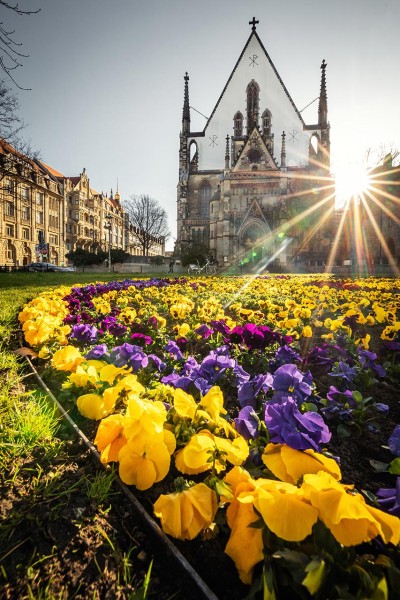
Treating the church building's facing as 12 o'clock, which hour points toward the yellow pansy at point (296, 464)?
The yellow pansy is roughly at 12 o'clock from the church building.

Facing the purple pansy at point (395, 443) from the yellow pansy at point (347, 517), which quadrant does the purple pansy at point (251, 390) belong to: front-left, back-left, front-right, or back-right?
front-left

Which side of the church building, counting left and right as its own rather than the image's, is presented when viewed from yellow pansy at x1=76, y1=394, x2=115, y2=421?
front

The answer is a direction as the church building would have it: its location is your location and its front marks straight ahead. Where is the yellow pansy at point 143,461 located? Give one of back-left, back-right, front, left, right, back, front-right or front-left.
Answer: front

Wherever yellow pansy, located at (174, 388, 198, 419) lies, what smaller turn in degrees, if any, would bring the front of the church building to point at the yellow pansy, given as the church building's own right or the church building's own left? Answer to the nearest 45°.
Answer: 0° — it already faces it

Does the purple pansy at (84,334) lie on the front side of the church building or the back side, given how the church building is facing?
on the front side

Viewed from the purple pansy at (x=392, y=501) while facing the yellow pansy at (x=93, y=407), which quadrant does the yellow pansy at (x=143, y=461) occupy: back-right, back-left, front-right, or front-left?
front-left

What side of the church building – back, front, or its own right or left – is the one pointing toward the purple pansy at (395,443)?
front

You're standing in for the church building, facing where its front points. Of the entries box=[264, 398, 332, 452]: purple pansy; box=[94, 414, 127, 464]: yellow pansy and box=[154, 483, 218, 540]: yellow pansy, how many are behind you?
0

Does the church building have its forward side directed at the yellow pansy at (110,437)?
yes

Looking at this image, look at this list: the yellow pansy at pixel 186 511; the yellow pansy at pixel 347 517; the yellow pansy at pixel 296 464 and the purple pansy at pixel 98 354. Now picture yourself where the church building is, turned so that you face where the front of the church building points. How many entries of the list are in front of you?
4

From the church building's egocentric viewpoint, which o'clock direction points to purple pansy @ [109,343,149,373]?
The purple pansy is roughly at 12 o'clock from the church building.

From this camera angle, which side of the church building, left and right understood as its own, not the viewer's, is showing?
front

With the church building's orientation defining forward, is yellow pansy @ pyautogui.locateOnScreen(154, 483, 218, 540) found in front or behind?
in front

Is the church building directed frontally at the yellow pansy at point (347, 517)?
yes

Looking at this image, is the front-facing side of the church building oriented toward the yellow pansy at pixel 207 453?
yes
